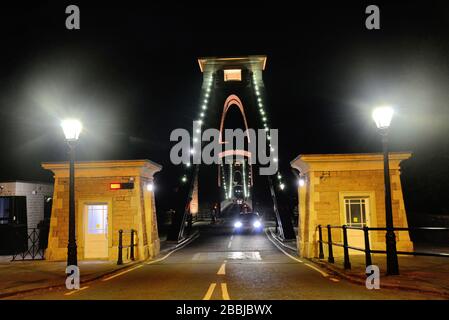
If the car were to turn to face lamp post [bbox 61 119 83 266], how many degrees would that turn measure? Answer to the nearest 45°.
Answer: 0° — it already faces it

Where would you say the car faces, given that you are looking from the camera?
facing the viewer

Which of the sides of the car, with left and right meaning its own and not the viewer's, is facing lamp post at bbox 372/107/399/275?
front
